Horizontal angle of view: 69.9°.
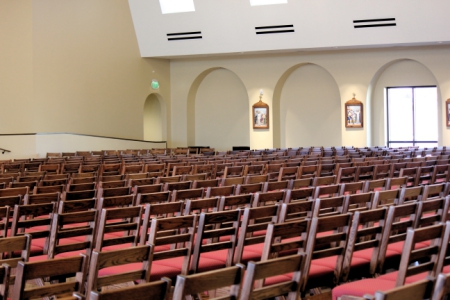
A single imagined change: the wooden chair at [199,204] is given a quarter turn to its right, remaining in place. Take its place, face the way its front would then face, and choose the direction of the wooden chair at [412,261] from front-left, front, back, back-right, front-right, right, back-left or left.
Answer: right

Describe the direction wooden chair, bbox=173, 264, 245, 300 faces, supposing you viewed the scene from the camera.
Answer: facing away from the viewer and to the left of the viewer

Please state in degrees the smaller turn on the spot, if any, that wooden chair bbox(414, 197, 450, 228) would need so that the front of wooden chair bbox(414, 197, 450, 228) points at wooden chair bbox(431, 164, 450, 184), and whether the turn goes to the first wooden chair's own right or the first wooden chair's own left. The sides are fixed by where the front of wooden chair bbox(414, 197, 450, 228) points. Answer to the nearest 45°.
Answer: approximately 45° to the first wooden chair's own right

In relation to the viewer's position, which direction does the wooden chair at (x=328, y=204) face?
facing away from the viewer and to the left of the viewer

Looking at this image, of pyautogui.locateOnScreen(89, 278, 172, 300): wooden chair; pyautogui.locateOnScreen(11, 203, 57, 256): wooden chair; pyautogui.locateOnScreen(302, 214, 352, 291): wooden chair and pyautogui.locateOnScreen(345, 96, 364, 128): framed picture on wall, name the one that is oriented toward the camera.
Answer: the framed picture on wall

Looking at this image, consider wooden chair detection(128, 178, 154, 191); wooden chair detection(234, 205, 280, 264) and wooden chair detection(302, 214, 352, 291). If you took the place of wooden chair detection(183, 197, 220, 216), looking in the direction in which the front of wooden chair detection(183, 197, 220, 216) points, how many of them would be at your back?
2

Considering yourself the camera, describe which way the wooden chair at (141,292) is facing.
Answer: facing away from the viewer and to the left of the viewer

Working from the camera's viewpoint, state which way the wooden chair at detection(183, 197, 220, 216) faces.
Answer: facing away from the viewer and to the left of the viewer

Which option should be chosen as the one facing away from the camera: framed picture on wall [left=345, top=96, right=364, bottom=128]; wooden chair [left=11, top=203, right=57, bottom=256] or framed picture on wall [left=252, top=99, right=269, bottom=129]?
the wooden chair

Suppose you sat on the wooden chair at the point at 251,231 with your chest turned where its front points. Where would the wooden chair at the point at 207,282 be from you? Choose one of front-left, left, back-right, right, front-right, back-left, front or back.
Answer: back-left

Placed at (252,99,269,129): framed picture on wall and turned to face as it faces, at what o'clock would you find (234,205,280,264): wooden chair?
The wooden chair is roughly at 12 o'clock from the framed picture on wall.

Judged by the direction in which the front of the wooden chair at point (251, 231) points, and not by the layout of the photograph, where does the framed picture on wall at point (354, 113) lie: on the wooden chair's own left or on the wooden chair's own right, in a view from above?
on the wooden chair's own right

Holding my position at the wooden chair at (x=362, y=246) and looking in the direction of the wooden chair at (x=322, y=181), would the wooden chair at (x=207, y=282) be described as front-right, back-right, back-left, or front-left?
back-left

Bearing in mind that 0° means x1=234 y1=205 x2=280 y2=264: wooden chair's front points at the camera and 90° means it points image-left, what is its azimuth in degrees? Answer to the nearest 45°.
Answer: approximately 135°

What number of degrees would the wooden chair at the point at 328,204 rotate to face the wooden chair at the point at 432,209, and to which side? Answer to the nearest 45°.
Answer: approximately 135° to its right
